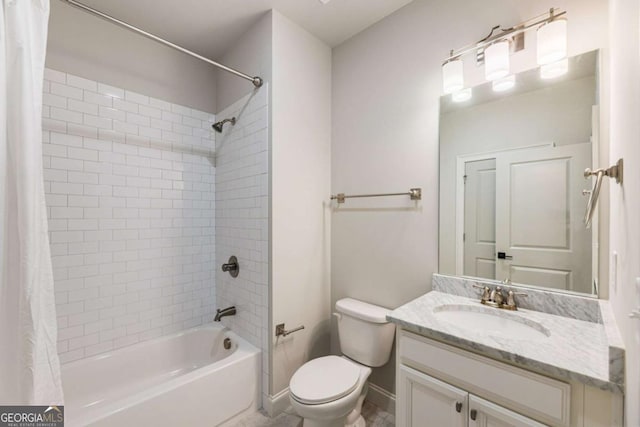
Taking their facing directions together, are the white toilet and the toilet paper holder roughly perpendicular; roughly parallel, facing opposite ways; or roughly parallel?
roughly perpendicular

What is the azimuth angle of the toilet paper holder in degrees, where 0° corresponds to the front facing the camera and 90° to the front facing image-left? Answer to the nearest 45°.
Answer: approximately 315°

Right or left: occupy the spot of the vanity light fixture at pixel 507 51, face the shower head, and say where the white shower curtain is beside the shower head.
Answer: left

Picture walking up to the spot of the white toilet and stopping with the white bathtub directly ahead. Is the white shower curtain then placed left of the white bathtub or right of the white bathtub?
left

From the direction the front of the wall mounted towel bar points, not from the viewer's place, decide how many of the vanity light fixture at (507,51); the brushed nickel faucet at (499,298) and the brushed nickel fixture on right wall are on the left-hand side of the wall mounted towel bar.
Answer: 3

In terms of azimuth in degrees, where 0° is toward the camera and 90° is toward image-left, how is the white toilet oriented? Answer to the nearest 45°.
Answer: approximately 45°

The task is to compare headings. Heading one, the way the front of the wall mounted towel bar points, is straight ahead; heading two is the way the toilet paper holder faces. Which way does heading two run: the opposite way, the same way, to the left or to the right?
to the left
